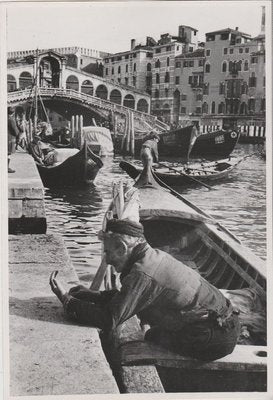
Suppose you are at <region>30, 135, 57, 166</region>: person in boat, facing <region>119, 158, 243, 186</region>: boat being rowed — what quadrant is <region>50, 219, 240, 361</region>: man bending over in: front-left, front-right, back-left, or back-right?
front-right

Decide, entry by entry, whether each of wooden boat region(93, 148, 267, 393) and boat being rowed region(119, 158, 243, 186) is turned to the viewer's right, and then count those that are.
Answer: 1

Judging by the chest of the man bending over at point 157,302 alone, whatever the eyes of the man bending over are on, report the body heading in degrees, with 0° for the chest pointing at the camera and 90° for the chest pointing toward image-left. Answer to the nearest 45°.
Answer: approximately 90°

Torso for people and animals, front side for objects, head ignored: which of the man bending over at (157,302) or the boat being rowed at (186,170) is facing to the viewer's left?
the man bending over

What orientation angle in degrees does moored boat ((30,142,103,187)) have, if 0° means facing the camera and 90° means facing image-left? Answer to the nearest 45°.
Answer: approximately 315°

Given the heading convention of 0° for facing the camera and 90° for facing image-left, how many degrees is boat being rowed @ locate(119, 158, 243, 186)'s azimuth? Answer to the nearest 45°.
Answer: approximately 270°
